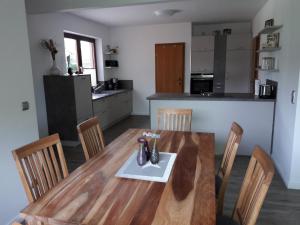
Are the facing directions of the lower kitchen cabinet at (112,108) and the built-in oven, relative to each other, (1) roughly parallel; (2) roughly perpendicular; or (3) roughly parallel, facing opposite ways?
roughly perpendicular

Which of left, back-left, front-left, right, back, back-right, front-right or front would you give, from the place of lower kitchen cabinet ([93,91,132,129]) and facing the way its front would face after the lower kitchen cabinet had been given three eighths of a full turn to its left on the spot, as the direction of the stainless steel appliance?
back-right

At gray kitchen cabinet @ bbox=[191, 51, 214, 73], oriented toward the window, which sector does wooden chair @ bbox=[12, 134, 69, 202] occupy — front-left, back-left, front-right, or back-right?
front-left

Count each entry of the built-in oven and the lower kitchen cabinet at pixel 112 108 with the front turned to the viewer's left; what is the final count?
0

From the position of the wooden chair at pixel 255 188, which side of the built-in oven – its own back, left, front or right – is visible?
front

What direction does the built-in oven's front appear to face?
toward the camera

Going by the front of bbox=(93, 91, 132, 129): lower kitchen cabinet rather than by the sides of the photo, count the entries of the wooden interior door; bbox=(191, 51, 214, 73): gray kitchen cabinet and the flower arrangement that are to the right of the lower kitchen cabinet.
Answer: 1

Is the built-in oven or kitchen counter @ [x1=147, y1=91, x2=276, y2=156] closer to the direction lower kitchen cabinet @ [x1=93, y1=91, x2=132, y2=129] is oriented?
the kitchen counter

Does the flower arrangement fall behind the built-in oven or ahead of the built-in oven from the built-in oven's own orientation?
ahead

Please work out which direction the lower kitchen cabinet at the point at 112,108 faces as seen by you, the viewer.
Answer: facing the viewer and to the right of the viewer

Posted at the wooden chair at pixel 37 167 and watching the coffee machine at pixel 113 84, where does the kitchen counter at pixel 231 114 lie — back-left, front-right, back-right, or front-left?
front-right

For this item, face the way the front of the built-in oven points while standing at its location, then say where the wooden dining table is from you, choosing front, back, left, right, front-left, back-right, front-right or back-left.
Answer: front
